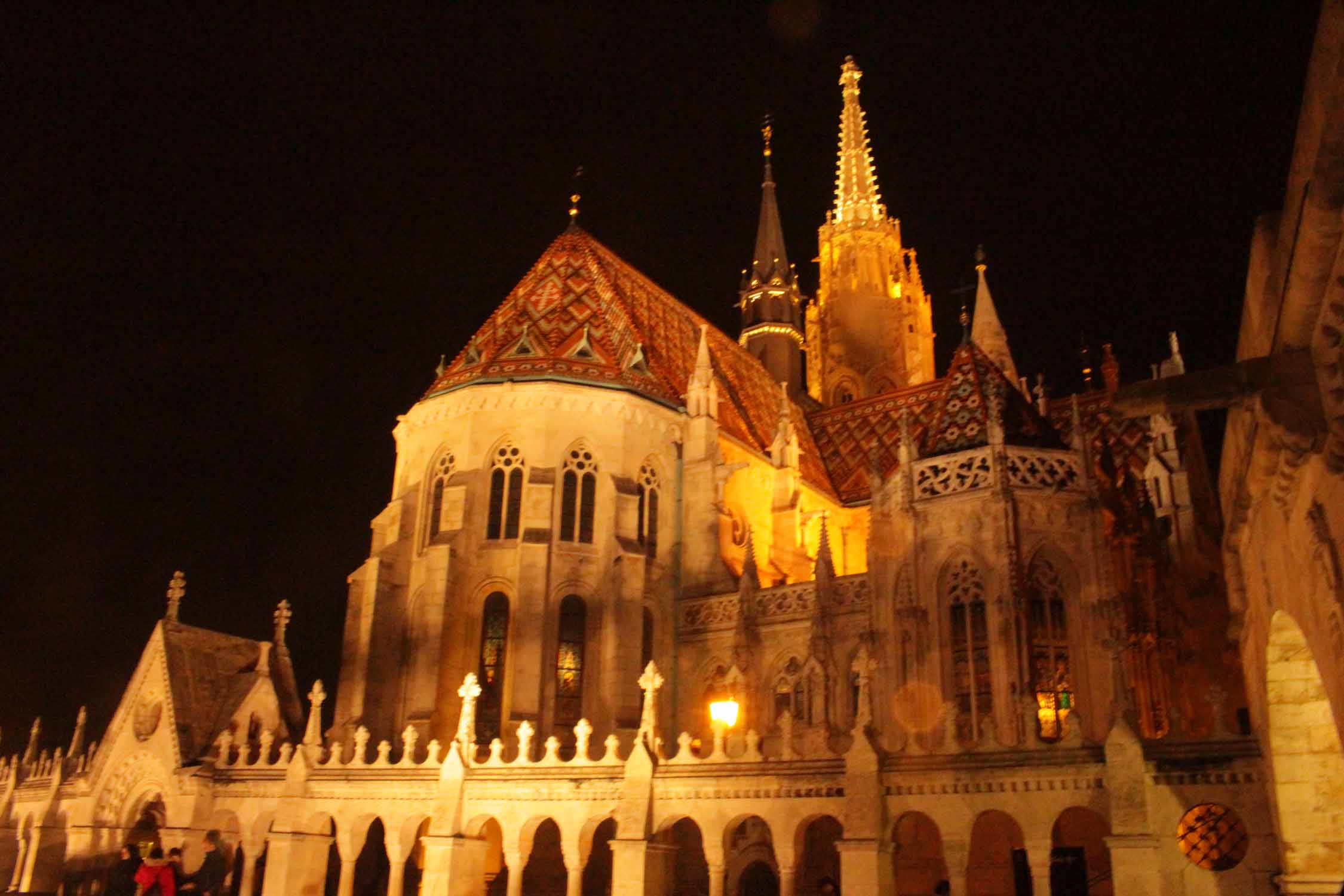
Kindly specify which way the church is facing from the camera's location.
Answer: facing away from the viewer and to the right of the viewer
